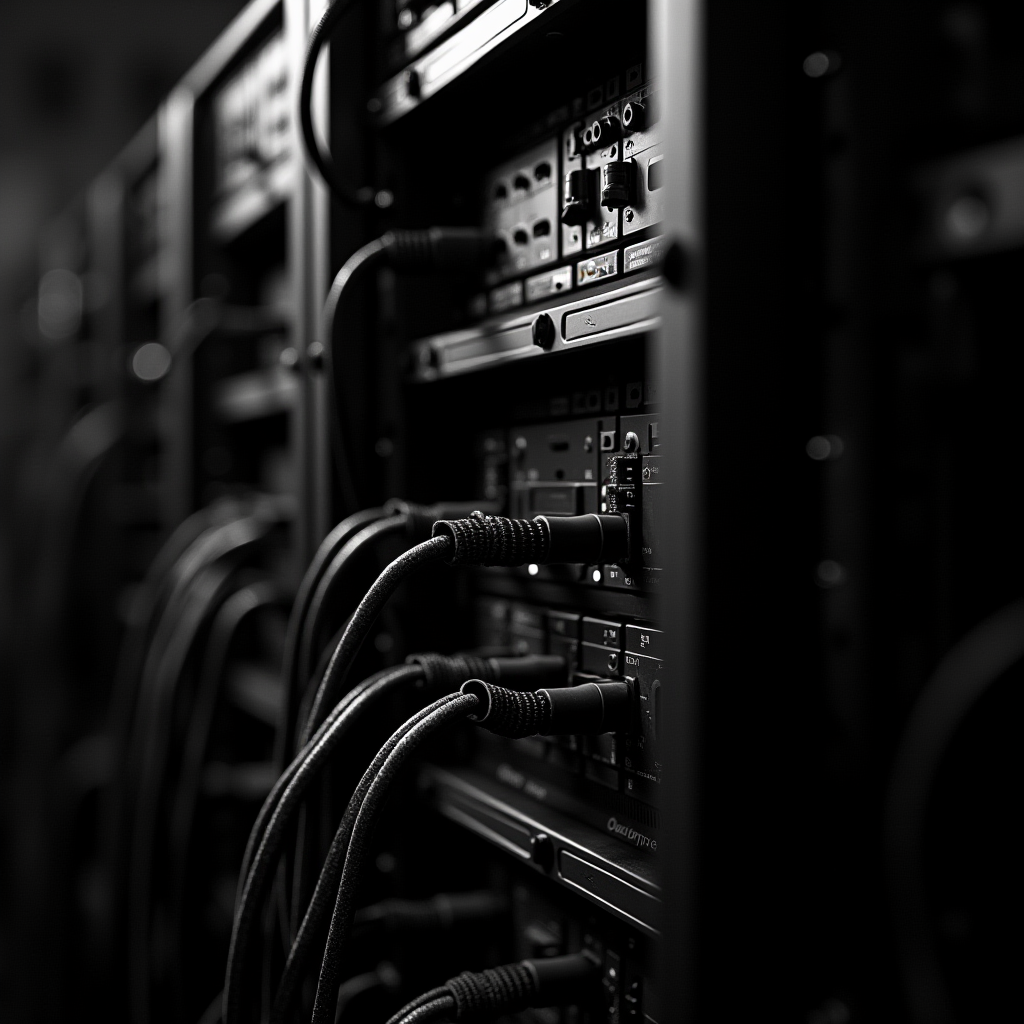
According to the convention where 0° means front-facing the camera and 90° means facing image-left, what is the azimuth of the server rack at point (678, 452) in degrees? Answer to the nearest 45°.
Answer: approximately 45°

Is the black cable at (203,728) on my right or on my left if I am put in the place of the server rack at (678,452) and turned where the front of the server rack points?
on my right

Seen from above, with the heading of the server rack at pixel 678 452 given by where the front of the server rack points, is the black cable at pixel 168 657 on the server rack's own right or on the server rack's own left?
on the server rack's own right
